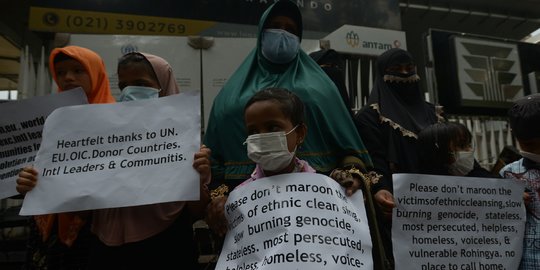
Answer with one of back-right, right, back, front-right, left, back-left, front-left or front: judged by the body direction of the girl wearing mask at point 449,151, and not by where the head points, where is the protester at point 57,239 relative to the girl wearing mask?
right

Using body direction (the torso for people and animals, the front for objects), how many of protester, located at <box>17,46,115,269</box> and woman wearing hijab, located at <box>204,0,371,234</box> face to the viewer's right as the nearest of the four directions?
0

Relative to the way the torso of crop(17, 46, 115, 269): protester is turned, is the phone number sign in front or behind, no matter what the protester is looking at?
behind

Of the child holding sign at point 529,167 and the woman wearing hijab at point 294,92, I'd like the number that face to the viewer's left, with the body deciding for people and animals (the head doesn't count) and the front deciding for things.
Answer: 0

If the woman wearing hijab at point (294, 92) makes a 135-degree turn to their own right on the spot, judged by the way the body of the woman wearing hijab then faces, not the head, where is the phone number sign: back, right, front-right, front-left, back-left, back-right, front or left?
front

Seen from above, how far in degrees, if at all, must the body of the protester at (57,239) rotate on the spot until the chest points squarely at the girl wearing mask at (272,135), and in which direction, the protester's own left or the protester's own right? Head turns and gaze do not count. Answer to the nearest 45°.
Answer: approximately 90° to the protester's own left
